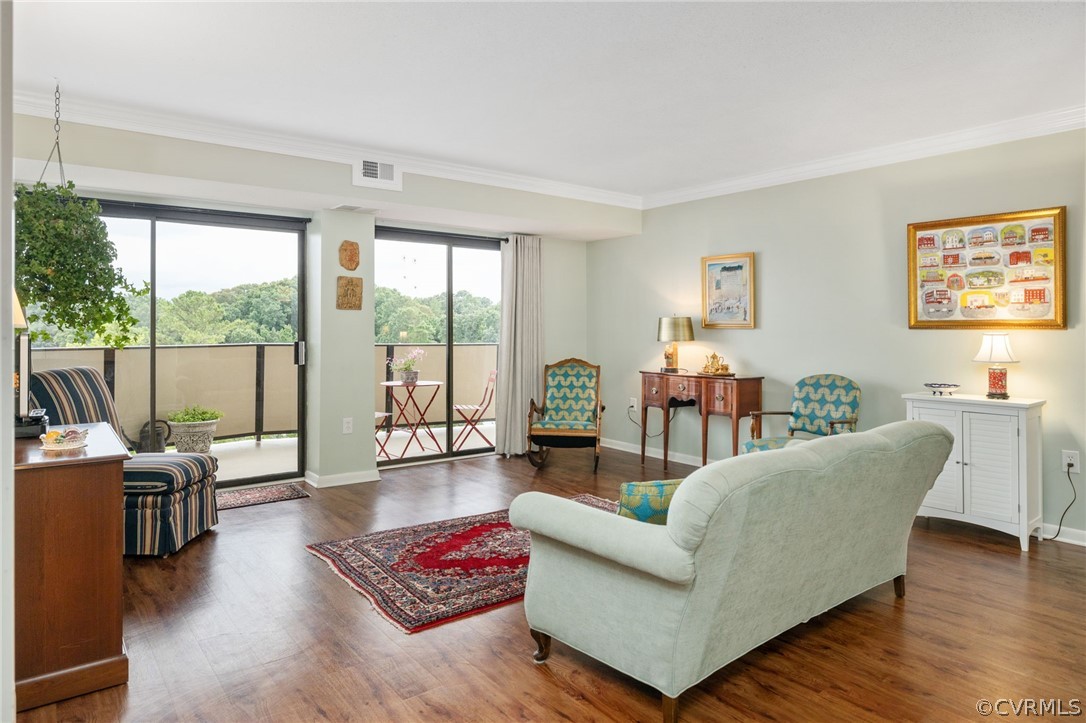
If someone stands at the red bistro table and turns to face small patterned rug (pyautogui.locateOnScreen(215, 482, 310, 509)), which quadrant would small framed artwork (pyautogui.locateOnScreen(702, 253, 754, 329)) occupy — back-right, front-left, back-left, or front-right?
back-left

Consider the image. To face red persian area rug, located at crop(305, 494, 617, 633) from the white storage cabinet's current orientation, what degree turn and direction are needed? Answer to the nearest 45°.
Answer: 0° — it already faces it

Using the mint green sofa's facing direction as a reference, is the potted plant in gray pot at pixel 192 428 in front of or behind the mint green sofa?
in front

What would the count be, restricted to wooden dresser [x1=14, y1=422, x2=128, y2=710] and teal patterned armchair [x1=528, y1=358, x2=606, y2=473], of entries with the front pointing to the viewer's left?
0

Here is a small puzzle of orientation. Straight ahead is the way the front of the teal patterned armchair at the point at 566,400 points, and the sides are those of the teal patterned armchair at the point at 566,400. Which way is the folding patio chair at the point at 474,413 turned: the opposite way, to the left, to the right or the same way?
to the right

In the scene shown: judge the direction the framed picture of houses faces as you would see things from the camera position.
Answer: facing the viewer and to the left of the viewer

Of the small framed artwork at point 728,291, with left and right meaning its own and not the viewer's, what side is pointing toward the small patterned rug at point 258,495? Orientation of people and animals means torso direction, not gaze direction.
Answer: front

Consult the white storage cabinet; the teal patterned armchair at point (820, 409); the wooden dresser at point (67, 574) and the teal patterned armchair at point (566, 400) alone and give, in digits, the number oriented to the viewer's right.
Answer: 1

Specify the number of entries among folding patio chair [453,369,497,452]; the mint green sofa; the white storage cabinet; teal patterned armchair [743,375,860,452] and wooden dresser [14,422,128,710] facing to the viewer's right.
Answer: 1

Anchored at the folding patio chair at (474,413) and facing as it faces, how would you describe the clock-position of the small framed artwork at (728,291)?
The small framed artwork is roughly at 7 o'clock from the folding patio chair.

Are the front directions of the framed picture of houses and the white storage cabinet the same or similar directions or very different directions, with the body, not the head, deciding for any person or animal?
same or similar directions

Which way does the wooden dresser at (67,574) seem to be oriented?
to the viewer's right

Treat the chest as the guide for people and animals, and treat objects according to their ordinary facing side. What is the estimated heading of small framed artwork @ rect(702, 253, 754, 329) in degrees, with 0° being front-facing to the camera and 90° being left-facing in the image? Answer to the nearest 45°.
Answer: approximately 45°

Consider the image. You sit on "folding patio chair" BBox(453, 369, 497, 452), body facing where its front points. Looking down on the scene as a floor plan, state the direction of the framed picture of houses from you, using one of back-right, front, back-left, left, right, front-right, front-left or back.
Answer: back-left

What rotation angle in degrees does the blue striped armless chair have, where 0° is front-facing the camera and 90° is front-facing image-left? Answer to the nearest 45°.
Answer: approximately 315°

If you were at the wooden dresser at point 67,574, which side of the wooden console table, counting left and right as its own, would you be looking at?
front

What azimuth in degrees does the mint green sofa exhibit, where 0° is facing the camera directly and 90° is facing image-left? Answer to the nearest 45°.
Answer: approximately 135°

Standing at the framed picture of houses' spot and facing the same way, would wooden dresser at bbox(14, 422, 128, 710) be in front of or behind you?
in front
